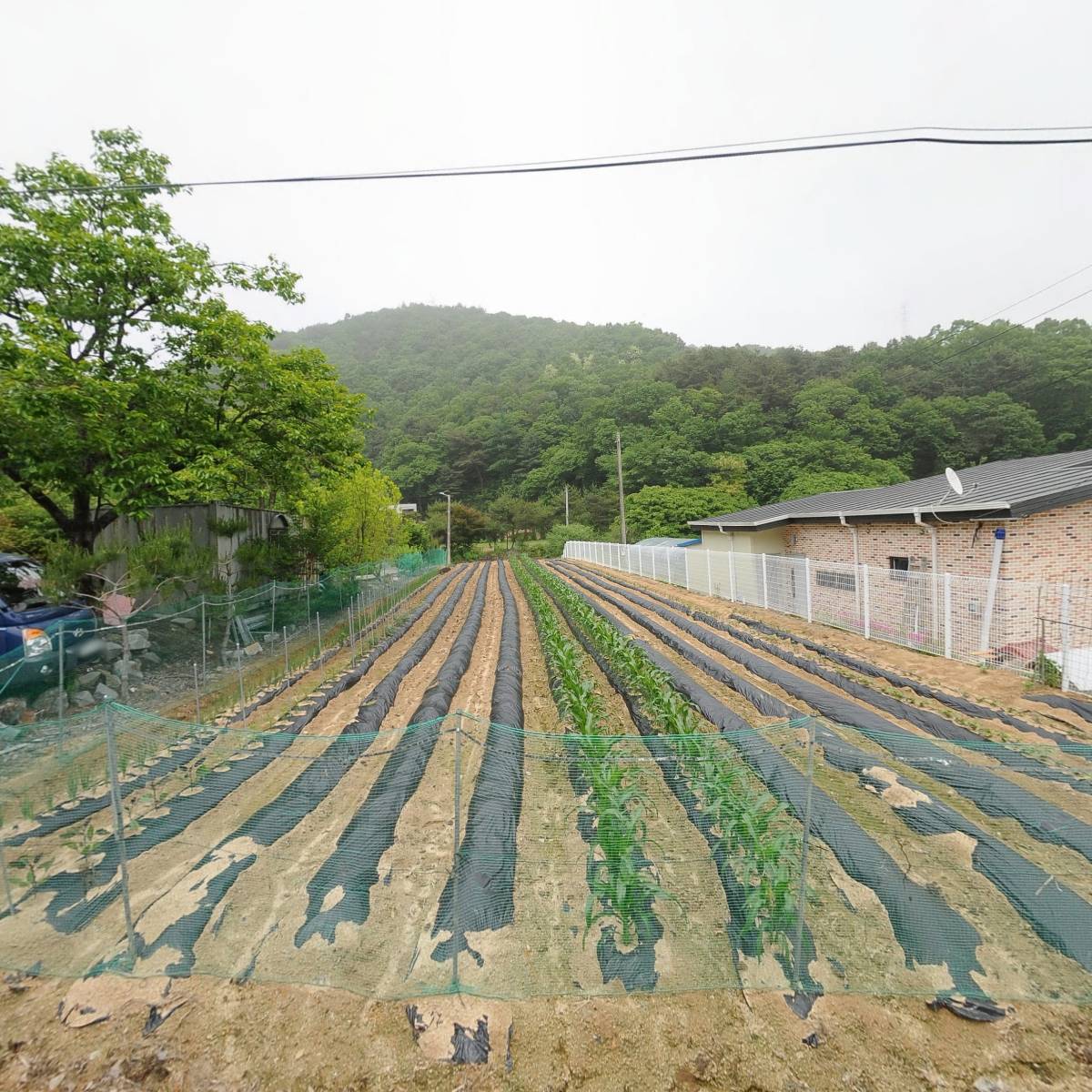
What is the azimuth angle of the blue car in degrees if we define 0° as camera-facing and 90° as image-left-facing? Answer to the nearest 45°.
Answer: approximately 315°

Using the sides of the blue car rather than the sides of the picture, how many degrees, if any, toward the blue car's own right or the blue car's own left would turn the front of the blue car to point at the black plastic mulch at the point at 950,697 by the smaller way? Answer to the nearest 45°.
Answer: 0° — it already faces it

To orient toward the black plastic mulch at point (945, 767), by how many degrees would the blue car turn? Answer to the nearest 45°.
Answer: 0° — it already faces it

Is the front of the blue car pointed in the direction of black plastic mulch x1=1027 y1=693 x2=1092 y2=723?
yes

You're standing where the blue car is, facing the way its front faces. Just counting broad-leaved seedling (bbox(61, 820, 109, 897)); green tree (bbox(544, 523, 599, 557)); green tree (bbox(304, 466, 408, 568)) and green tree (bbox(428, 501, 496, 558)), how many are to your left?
3

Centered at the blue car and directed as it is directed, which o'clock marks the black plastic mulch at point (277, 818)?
The black plastic mulch is roughly at 1 o'clock from the blue car.

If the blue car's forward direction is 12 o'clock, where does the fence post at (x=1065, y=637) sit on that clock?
The fence post is roughly at 12 o'clock from the blue car.

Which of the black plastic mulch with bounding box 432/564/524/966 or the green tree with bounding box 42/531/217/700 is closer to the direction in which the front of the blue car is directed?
the black plastic mulch

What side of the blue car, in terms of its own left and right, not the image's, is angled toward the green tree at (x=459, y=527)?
left

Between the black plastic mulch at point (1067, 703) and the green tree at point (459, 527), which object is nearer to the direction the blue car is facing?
the black plastic mulch

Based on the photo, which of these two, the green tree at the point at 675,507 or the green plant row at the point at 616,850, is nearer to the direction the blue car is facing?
the green plant row

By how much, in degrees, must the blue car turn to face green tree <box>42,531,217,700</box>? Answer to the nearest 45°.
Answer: approximately 90° to its left

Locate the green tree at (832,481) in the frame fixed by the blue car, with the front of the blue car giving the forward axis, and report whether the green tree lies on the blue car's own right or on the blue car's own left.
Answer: on the blue car's own left

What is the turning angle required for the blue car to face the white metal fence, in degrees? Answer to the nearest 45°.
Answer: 0° — it already faces it
